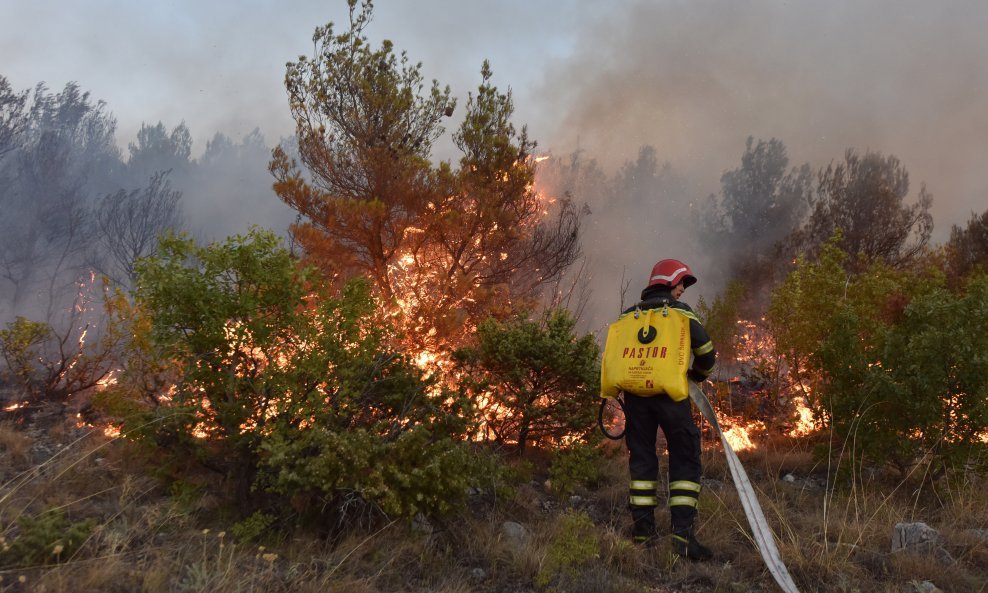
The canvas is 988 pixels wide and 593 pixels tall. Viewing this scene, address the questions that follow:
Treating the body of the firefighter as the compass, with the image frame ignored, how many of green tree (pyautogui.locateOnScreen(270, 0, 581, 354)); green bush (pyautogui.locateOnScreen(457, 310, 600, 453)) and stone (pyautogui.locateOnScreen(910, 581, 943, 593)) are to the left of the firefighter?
2

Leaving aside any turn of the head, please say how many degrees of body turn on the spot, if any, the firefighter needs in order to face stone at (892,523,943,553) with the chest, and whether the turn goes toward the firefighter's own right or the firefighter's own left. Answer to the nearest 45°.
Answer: approximately 45° to the firefighter's own right

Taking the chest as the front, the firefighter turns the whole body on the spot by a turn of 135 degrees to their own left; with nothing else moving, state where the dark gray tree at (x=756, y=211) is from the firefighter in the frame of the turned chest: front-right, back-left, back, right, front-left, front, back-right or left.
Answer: right

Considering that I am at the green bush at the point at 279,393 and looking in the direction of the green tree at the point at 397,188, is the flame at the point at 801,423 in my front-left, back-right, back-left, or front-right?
front-right

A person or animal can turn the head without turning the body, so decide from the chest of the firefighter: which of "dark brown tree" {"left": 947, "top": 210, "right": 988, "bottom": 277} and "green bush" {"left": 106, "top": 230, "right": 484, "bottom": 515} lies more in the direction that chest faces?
the dark brown tree

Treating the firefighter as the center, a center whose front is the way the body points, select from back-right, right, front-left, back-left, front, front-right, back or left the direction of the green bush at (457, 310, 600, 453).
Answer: left

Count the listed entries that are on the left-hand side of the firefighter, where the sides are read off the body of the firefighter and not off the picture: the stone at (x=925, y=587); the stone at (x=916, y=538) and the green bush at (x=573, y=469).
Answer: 1

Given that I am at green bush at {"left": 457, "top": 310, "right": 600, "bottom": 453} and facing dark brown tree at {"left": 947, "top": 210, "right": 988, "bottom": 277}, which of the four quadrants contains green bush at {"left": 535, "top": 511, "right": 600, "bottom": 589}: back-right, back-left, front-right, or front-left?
back-right

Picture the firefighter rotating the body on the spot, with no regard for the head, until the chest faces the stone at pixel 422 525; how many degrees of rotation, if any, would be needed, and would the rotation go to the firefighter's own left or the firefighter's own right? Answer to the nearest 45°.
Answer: approximately 135° to the firefighter's own left

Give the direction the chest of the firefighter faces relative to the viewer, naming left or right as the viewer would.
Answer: facing away from the viewer and to the right of the viewer

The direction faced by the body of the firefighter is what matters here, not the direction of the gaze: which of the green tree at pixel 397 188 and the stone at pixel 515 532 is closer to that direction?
the green tree

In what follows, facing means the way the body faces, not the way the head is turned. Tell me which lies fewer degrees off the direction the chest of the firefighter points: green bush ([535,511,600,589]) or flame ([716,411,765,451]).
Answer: the flame
